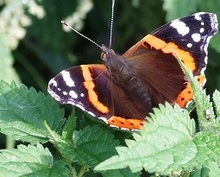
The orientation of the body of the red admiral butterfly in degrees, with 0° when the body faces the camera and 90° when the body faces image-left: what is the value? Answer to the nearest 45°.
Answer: approximately 135°
